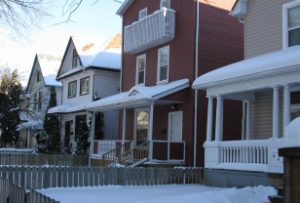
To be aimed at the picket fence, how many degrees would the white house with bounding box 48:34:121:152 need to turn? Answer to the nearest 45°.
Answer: approximately 45° to its left

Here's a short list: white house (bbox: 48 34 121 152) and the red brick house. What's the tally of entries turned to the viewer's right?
0

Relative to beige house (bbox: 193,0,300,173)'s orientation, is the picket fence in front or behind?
in front

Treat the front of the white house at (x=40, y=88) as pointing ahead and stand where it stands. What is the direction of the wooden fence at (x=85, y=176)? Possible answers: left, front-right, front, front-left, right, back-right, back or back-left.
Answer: front-left

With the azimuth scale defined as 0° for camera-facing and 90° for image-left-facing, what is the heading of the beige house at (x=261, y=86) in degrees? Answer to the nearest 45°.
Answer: approximately 45°

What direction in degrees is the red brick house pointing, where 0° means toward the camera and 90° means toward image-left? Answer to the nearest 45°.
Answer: approximately 45°
